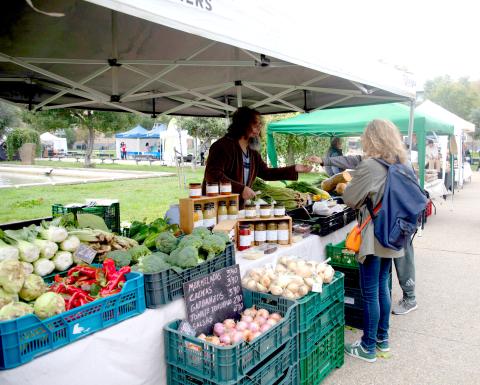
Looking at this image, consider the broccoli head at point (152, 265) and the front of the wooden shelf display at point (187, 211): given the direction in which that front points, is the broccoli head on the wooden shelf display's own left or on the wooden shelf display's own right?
on the wooden shelf display's own right

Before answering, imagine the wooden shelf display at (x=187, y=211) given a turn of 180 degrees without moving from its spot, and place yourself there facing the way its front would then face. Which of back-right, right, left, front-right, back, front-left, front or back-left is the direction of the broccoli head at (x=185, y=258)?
back-left

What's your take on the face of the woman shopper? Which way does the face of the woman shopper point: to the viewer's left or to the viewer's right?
to the viewer's left

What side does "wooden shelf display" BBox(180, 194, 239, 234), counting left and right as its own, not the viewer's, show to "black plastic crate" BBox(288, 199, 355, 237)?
left

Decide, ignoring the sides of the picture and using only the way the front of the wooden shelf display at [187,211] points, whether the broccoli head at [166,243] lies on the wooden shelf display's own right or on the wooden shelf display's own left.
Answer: on the wooden shelf display's own right

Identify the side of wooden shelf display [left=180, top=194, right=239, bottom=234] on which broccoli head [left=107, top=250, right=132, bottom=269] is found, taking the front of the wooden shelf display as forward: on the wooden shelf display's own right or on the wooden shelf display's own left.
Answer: on the wooden shelf display's own right

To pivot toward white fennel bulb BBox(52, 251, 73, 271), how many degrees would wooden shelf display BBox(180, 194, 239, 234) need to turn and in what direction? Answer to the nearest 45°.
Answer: approximately 90° to its right

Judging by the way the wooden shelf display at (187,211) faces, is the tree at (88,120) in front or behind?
behind

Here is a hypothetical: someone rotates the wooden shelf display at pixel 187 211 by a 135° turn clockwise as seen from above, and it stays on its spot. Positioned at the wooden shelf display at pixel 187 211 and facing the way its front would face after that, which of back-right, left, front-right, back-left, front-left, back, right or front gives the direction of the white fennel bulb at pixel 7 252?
front-left

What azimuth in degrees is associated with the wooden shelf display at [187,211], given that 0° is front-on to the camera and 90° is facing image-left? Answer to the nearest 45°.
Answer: approximately 315°

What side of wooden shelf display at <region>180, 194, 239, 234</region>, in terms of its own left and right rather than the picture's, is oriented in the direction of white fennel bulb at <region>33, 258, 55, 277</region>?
right

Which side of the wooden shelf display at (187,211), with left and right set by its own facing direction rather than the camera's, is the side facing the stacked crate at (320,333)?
front

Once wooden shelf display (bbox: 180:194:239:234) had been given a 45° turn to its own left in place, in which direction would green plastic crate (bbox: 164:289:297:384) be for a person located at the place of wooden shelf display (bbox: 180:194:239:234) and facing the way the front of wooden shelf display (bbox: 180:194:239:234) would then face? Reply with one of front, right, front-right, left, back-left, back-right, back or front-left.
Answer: right

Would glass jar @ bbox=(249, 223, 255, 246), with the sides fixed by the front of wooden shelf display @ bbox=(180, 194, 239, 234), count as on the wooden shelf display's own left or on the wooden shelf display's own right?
on the wooden shelf display's own left

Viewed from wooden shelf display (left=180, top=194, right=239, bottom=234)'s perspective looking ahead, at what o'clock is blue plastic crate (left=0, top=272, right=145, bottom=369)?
The blue plastic crate is roughly at 2 o'clock from the wooden shelf display.
